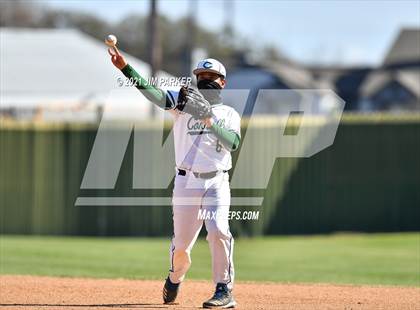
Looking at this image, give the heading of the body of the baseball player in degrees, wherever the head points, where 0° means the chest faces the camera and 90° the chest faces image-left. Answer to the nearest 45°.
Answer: approximately 0°

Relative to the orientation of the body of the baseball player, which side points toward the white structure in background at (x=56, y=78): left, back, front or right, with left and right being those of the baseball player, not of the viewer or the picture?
back
